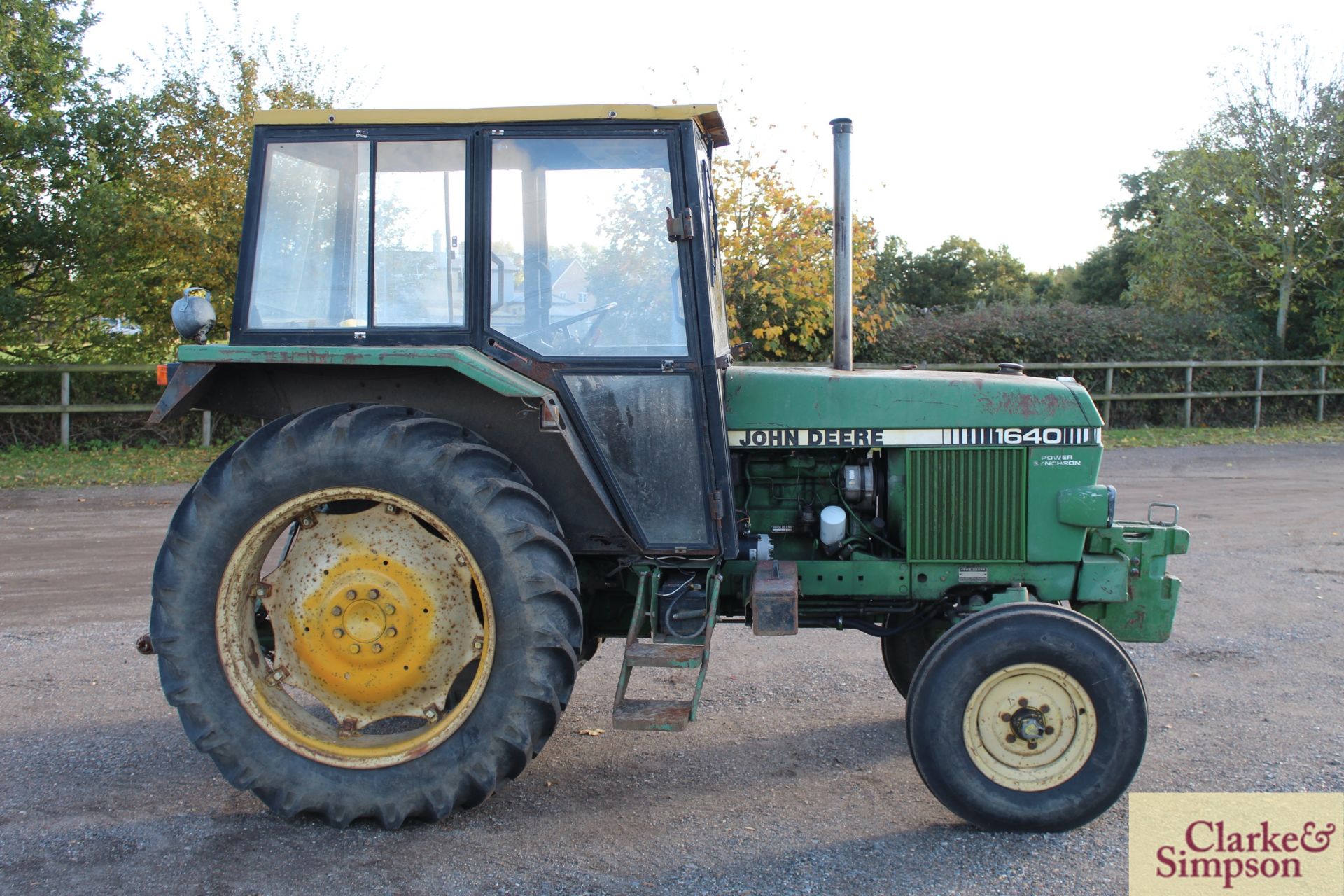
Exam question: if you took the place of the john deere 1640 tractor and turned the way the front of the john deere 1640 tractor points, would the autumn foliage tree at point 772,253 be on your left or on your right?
on your left

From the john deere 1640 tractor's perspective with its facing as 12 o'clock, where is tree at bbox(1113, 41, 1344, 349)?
The tree is roughly at 10 o'clock from the john deere 1640 tractor.

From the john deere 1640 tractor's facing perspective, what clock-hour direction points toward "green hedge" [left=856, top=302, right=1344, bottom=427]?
The green hedge is roughly at 10 o'clock from the john deere 1640 tractor.

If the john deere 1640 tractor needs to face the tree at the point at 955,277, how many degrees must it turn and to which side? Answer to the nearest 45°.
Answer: approximately 90° to its left

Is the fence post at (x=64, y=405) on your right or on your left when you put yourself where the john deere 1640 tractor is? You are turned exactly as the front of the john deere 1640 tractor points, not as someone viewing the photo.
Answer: on your left

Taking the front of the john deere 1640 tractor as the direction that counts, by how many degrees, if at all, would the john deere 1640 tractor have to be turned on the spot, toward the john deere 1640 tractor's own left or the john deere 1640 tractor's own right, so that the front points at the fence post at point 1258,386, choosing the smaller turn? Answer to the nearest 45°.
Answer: approximately 45° to the john deere 1640 tractor's own left

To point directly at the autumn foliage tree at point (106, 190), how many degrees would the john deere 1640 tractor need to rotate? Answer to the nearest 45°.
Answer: approximately 135° to its left

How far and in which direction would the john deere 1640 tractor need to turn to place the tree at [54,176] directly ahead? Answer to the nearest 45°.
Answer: approximately 135° to its left

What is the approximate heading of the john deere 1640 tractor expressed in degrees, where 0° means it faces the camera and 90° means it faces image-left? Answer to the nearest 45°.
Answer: approximately 270°

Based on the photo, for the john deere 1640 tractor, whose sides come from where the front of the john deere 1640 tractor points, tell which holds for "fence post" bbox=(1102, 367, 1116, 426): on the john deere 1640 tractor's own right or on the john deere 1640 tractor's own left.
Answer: on the john deere 1640 tractor's own left
